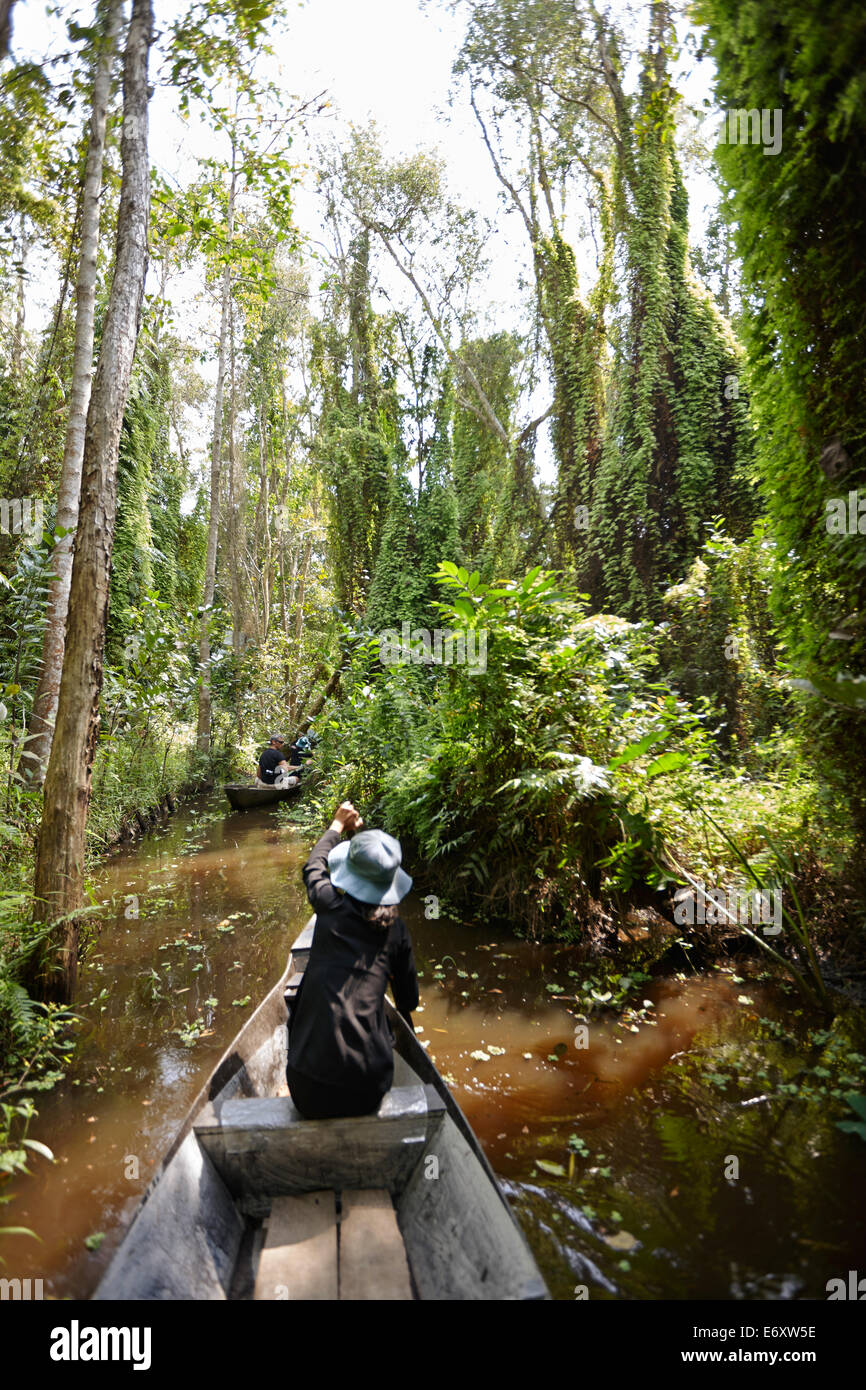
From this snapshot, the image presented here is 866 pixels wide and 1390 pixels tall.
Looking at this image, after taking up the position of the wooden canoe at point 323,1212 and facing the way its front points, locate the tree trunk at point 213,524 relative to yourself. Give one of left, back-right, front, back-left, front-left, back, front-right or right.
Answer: front

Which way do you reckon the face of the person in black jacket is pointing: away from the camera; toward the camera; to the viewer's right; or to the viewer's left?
away from the camera

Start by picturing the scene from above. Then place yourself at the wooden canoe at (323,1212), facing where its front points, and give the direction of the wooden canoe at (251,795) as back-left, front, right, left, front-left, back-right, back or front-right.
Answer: front

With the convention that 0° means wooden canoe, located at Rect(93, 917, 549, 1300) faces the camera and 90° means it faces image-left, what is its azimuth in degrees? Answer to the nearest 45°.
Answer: approximately 180°

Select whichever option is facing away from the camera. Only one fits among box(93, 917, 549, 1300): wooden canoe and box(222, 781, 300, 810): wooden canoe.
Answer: box(93, 917, 549, 1300): wooden canoe

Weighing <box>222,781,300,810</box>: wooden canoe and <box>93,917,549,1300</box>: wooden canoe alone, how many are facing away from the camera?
1
